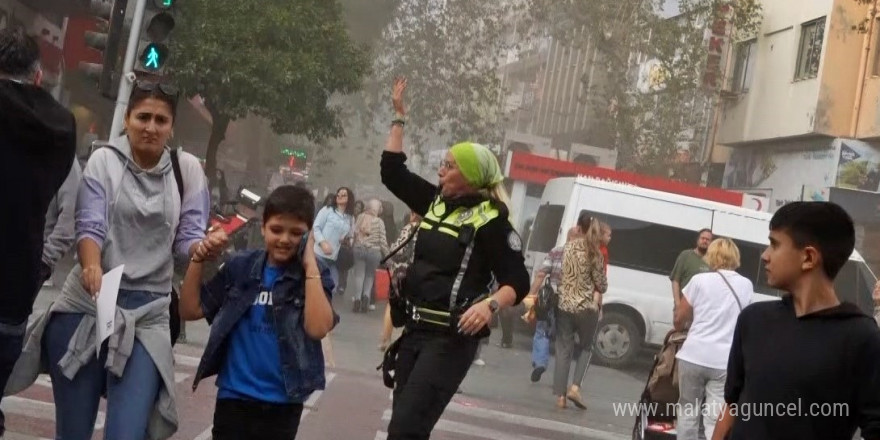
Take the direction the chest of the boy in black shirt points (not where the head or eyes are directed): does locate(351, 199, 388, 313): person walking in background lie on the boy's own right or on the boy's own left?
on the boy's own right

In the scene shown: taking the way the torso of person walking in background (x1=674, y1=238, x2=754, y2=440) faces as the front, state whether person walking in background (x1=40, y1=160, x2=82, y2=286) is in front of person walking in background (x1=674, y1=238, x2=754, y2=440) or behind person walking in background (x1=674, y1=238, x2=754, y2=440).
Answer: behind

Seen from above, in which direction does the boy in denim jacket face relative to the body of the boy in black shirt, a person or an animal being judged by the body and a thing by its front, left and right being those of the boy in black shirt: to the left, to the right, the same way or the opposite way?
the same way

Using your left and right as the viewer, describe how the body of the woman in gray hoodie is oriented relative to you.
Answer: facing the viewer

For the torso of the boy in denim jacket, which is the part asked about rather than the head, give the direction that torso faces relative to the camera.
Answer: toward the camera

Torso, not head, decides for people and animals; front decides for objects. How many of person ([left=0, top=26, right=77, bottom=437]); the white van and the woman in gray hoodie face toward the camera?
1

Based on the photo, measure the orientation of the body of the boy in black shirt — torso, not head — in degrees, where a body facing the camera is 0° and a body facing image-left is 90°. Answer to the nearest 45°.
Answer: approximately 45°

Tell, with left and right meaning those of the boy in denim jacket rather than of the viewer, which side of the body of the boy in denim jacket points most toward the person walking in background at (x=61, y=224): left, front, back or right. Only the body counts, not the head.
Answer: right

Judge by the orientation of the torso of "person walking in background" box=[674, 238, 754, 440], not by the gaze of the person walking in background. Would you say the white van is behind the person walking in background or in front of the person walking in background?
in front

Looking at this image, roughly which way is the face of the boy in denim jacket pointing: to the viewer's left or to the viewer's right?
to the viewer's left

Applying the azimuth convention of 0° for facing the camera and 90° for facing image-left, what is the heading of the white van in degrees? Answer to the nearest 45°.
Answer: approximately 225°

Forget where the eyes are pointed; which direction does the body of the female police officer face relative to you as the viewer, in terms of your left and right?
facing the viewer and to the left of the viewer

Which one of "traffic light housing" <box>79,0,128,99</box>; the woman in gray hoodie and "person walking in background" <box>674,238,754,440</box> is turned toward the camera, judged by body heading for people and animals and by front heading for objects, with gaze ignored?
the woman in gray hoodie
